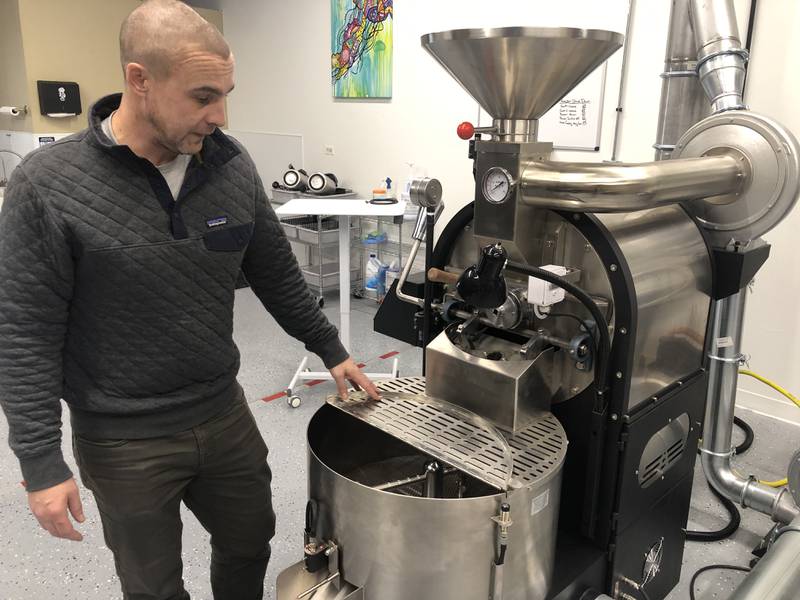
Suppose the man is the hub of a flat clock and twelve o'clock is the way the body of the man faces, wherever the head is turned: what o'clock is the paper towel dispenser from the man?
The paper towel dispenser is roughly at 7 o'clock from the man.

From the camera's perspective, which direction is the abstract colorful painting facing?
toward the camera

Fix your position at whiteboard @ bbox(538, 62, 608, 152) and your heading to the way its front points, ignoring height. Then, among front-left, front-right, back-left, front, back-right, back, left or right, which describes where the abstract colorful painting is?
back-right

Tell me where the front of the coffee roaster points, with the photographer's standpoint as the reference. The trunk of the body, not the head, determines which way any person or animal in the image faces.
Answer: facing the viewer and to the left of the viewer

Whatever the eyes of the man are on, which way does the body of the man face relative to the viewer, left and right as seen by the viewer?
facing the viewer and to the right of the viewer

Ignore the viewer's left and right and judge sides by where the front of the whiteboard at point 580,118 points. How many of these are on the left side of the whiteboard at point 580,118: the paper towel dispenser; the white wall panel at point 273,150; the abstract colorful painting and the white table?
0

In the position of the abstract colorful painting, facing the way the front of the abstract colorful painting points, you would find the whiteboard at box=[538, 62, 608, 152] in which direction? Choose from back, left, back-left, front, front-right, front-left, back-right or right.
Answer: front-left

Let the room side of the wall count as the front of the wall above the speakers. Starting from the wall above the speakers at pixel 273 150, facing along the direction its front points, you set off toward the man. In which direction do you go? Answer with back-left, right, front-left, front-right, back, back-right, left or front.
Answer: front

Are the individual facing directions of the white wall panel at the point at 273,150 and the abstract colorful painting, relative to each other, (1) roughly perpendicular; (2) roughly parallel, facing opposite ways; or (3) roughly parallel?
roughly parallel

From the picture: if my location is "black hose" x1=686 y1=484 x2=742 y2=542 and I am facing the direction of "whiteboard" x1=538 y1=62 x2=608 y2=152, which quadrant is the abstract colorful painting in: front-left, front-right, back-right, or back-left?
front-left

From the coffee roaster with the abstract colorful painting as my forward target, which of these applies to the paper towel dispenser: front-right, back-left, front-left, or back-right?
front-left

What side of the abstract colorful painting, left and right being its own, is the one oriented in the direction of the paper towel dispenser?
right

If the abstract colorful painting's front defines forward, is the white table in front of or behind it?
in front
